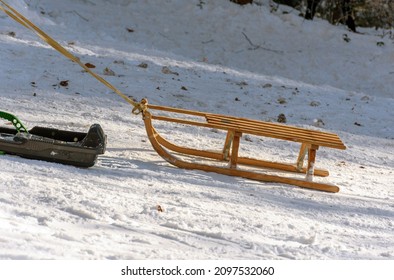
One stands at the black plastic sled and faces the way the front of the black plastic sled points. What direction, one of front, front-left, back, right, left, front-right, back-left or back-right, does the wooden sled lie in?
back

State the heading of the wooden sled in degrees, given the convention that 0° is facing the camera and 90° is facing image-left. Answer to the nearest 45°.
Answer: approximately 90°

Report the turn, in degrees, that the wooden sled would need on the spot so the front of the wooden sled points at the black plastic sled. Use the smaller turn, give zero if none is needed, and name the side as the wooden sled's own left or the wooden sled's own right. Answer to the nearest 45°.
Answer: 0° — it already faces it

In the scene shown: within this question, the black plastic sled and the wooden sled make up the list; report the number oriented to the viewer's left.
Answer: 2

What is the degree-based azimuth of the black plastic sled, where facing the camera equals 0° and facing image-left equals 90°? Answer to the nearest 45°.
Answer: approximately 90°
